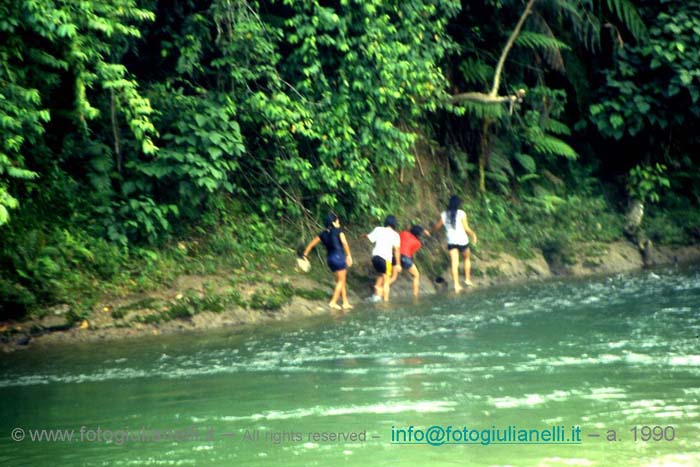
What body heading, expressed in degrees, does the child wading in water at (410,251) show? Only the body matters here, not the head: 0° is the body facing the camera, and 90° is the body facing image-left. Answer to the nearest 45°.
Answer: approximately 225°

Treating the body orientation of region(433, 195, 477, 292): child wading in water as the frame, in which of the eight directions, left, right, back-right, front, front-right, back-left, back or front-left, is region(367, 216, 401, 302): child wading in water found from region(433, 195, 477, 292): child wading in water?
back-left

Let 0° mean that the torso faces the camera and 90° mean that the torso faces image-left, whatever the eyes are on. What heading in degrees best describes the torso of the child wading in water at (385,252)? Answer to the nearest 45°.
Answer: approximately 225°

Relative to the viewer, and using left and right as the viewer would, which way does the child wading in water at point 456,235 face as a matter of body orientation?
facing away from the viewer
